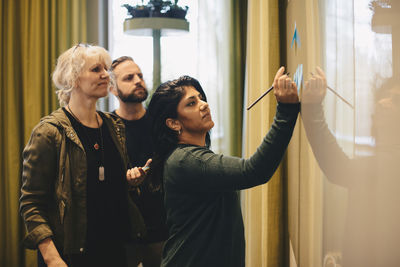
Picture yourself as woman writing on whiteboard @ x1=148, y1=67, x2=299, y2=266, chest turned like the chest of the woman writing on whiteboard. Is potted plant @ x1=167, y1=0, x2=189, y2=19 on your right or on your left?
on your left

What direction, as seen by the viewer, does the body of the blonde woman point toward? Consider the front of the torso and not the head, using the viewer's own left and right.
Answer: facing the viewer and to the right of the viewer

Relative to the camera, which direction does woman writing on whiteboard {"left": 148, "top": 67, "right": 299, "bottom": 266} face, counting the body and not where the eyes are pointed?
to the viewer's right

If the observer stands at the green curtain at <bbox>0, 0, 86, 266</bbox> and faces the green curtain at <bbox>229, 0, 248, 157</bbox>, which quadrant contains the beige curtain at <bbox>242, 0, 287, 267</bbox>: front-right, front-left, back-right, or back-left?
front-right

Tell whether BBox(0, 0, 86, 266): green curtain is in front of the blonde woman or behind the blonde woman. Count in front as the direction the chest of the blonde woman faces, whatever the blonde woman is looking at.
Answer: behind

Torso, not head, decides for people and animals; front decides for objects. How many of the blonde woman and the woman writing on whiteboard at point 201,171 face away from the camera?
0

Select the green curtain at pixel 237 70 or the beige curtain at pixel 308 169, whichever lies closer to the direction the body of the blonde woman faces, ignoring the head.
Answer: the beige curtain

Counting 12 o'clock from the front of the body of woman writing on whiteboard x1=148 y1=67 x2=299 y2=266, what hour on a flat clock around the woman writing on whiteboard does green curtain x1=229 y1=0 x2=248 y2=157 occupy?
The green curtain is roughly at 9 o'clock from the woman writing on whiteboard.

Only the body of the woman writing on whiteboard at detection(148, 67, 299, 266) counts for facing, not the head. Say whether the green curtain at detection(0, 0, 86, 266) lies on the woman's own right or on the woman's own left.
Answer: on the woman's own left

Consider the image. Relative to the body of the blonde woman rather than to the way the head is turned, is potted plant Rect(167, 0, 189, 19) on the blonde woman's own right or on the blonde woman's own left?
on the blonde woman's own left
